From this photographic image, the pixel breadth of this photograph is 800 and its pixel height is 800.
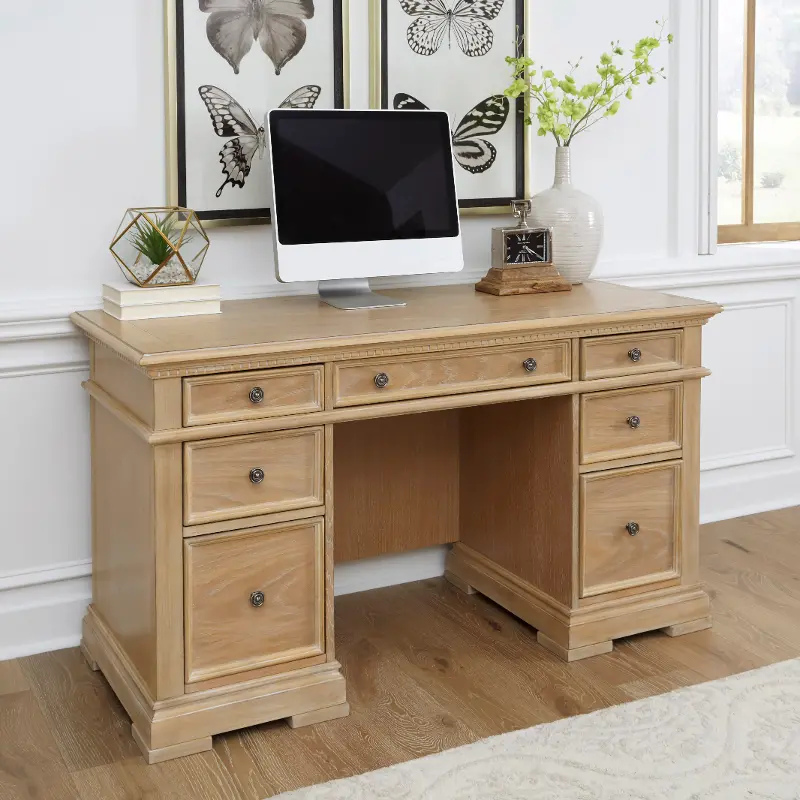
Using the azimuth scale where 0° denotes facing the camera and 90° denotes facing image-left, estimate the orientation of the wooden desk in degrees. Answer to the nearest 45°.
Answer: approximately 315°

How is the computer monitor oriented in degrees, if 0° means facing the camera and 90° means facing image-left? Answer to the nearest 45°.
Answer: approximately 315°

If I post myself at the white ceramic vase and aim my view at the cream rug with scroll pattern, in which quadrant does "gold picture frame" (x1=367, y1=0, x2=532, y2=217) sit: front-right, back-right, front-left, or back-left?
back-right
